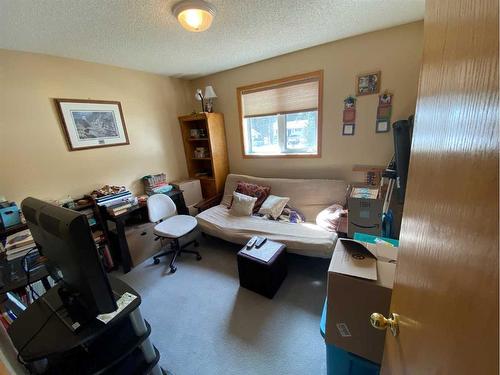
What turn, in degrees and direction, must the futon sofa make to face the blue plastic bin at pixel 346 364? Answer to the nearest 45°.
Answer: approximately 45° to its left

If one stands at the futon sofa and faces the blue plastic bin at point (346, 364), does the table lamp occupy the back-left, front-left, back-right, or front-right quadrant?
back-right

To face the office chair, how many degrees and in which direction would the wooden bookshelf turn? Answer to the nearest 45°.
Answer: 0° — it already faces it
